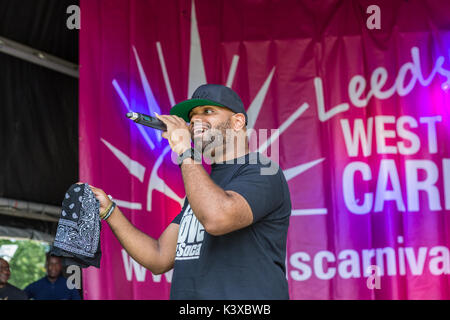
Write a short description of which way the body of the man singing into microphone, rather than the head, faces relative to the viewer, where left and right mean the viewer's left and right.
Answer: facing the viewer and to the left of the viewer

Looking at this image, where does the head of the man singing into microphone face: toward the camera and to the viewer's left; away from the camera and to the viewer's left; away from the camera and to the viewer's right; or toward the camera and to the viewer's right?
toward the camera and to the viewer's left
